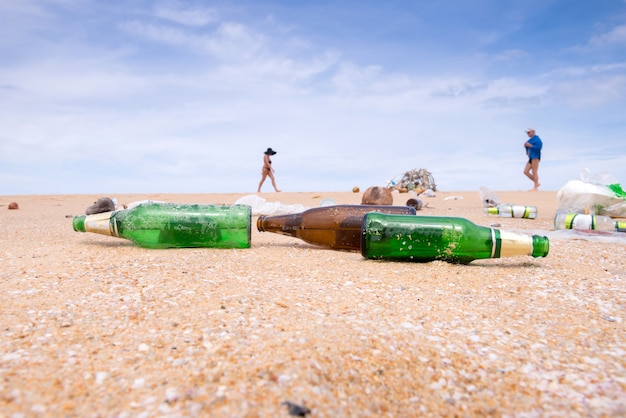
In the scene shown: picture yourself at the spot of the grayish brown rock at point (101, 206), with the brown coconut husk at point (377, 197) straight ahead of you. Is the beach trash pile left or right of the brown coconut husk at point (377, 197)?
left

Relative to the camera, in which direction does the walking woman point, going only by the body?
to the viewer's right

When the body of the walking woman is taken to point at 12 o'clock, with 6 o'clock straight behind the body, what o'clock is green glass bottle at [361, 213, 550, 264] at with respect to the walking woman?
The green glass bottle is roughly at 3 o'clock from the walking woman.

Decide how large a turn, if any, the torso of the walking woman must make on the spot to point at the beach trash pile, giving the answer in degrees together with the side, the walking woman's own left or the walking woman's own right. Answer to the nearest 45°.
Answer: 0° — they already face it

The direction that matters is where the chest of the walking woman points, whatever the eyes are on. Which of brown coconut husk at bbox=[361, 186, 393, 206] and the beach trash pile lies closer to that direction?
the beach trash pile

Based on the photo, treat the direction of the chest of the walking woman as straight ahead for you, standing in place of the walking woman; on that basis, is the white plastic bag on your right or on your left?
on your right

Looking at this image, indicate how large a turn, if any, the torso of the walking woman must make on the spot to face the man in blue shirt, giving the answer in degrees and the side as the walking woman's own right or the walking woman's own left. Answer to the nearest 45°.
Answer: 0° — they already face them
